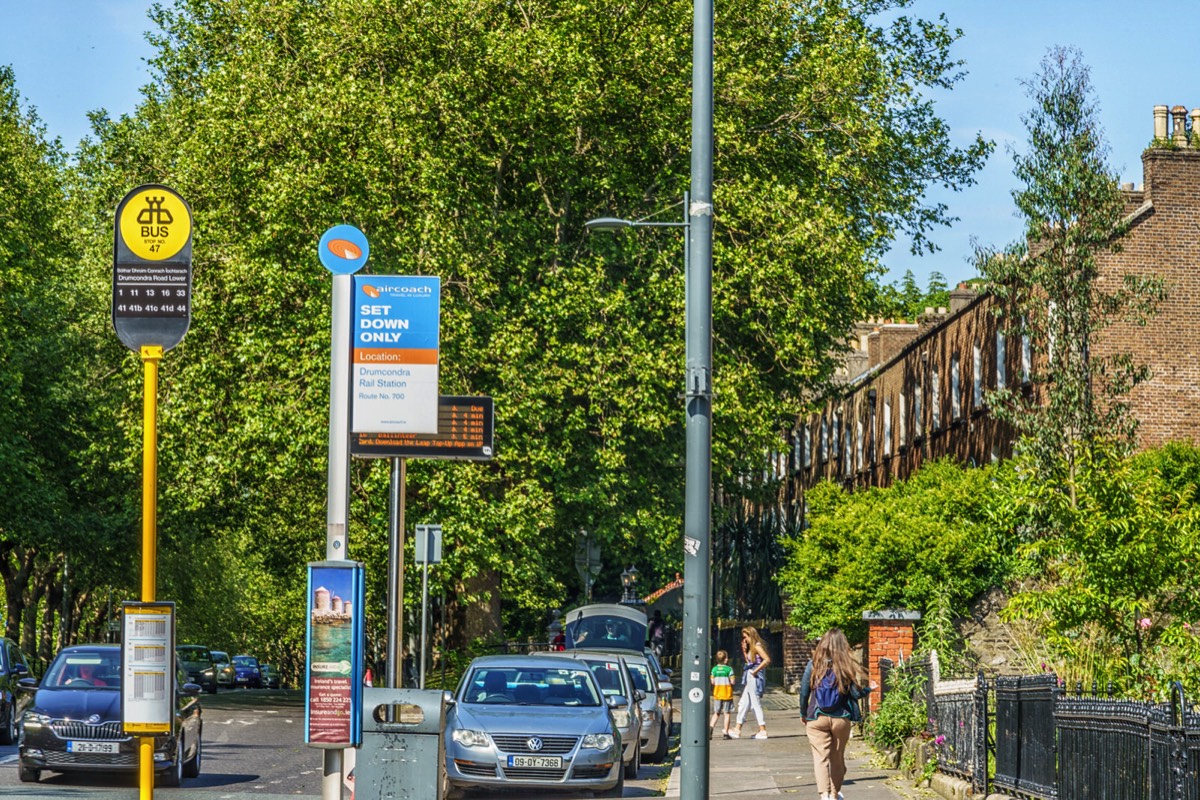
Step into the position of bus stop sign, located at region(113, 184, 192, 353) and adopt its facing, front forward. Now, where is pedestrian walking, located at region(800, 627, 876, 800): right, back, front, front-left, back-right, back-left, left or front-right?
back-left

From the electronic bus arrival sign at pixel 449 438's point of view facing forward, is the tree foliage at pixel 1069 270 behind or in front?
behind

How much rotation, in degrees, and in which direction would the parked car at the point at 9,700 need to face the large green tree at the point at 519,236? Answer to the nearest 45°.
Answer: approximately 135° to its left

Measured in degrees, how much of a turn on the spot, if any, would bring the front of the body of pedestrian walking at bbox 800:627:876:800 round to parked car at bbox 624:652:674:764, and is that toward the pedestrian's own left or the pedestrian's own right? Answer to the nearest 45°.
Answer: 0° — they already face it

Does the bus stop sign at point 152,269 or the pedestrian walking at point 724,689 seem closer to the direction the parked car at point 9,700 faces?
the bus stop sign

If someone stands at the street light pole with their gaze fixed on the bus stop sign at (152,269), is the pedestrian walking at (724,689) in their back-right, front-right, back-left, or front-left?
back-right

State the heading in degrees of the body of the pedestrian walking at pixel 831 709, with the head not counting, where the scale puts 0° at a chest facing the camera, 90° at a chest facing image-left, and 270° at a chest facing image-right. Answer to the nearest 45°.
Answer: approximately 180°

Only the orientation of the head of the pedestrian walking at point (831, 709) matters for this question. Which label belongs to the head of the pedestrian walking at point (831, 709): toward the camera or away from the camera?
away from the camera

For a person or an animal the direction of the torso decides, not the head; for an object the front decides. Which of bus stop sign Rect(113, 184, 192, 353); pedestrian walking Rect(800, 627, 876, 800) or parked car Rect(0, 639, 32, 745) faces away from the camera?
the pedestrian walking

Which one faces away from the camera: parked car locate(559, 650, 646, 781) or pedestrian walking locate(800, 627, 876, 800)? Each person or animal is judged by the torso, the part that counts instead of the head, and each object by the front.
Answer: the pedestrian walking
